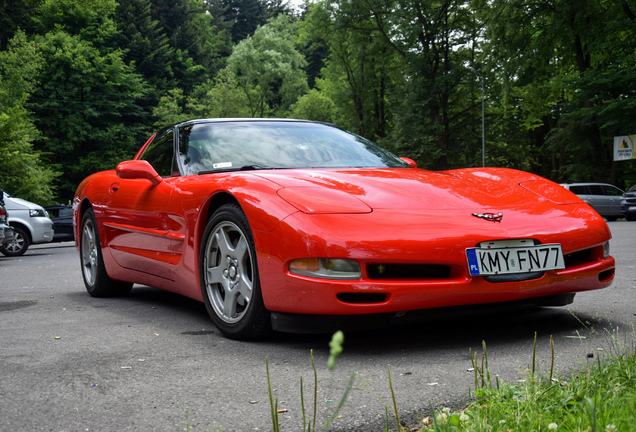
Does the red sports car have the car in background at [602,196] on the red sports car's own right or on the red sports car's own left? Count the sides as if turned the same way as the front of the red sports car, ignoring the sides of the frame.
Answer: on the red sports car's own left

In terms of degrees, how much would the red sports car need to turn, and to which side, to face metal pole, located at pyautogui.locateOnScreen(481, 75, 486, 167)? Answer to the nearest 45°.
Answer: approximately 135° to its left

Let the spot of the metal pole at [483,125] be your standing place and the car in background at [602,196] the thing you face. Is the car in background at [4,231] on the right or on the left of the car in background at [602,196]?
right

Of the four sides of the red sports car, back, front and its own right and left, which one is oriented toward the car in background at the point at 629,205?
left

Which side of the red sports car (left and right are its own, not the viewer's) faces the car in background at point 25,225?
back

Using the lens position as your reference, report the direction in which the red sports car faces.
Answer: facing the viewer and to the right of the viewer

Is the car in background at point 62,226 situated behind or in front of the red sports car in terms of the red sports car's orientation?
behind

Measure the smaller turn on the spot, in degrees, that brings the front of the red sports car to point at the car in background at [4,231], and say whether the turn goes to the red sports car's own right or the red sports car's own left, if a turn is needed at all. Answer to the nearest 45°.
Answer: approximately 180°

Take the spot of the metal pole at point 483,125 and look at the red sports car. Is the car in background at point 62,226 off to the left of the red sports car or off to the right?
right

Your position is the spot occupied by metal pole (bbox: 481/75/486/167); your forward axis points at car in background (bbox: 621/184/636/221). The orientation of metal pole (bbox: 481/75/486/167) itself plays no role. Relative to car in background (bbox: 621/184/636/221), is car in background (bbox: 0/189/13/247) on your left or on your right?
right
